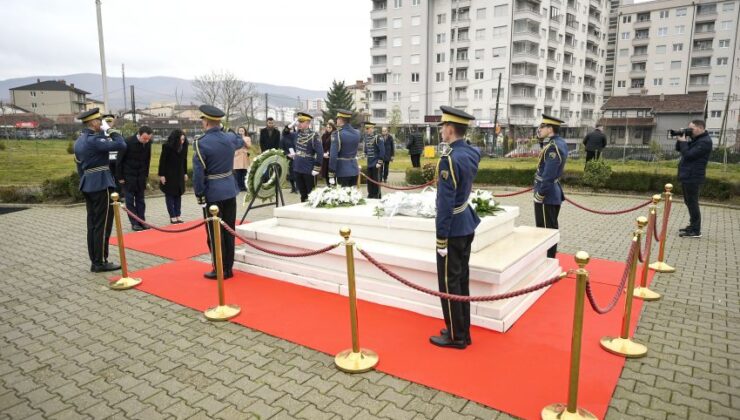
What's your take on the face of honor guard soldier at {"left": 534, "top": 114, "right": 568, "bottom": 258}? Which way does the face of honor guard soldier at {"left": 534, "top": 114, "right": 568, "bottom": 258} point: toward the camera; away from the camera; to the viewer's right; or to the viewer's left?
to the viewer's left

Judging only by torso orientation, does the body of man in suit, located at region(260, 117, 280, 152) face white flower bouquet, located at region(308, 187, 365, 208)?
yes

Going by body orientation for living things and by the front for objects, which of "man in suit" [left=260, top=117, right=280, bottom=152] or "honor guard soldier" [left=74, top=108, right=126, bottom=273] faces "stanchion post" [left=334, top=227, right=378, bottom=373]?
the man in suit

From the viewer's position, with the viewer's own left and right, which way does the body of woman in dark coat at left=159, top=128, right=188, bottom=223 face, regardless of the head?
facing the viewer and to the right of the viewer

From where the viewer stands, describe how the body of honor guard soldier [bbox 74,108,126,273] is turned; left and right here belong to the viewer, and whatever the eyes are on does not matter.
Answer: facing away from the viewer and to the right of the viewer

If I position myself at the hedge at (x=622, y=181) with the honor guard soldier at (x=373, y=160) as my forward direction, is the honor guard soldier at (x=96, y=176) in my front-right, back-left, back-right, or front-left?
front-left

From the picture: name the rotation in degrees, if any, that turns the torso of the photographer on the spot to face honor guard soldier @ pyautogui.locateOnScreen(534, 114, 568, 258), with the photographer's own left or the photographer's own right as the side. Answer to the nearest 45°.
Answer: approximately 45° to the photographer's own left

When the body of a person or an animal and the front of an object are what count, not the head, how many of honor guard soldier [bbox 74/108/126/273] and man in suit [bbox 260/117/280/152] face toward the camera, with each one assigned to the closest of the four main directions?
1

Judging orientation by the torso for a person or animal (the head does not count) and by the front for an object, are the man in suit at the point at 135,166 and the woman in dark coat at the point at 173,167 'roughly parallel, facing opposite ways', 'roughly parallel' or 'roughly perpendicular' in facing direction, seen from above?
roughly parallel

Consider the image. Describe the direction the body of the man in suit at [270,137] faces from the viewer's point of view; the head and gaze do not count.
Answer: toward the camera

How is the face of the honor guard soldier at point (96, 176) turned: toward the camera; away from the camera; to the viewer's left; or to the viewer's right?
to the viewer's right

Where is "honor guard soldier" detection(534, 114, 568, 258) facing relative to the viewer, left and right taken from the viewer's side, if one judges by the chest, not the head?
facing to the left of the viewer

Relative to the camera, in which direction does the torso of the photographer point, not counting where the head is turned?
to the viewer's left

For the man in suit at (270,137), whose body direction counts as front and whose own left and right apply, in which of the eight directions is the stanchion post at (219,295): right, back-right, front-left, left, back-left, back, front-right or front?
front

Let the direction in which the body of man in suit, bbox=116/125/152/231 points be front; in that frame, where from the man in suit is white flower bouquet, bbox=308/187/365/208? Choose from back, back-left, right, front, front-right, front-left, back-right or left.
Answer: front

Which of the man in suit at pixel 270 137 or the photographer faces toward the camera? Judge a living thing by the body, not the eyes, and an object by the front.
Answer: the man in suit

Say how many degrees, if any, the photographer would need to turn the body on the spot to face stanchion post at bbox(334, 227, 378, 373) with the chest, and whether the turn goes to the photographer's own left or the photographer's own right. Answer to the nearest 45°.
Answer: approximately 90° to the photographer's own left
